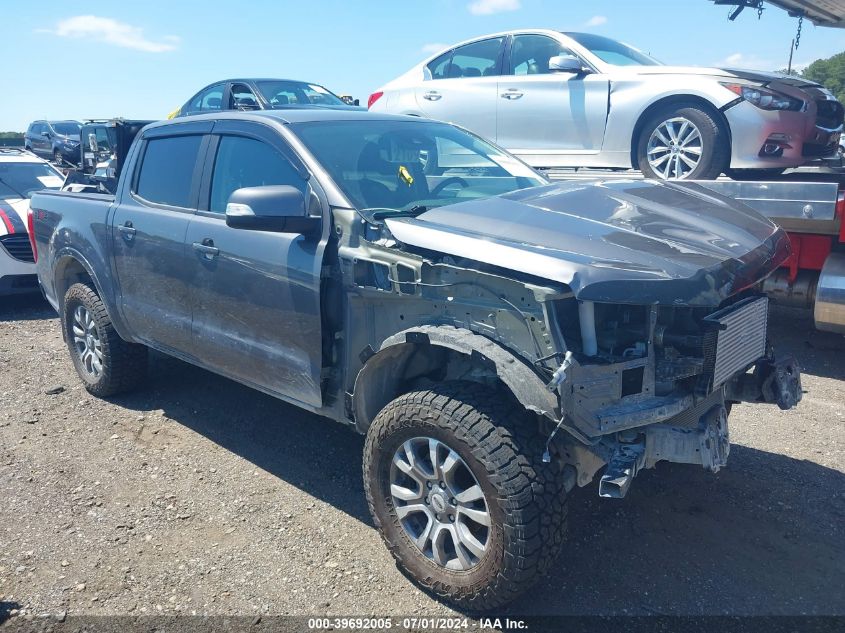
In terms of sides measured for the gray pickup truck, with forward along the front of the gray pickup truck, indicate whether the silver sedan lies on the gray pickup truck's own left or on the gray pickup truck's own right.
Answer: on the gray pickup truck's own left

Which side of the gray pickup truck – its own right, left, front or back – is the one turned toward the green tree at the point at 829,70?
left

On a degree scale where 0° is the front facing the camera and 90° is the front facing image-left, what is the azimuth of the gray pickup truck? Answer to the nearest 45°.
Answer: approximately 315°

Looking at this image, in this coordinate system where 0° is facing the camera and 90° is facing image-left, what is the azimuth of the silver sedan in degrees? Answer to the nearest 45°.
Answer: approximately 315°

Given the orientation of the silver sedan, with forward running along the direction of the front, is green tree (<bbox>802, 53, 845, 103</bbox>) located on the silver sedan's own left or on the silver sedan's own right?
on the silver sedan's own left
